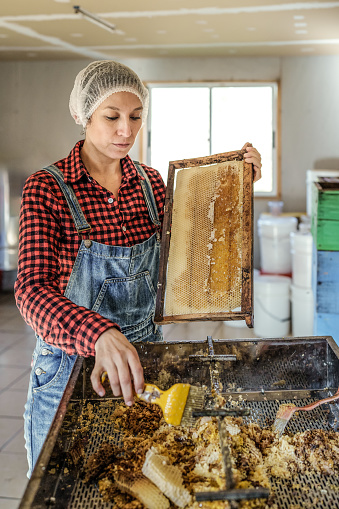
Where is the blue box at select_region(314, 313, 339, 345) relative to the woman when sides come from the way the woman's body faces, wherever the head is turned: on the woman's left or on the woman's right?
on the woman's left

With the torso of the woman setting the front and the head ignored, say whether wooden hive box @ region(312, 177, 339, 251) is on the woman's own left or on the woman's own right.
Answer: on the woman's own left

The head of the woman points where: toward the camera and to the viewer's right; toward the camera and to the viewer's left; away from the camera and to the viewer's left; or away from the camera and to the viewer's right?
toward the camera and to the viewer's right

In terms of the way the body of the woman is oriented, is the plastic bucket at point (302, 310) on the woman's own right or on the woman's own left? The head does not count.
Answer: on the woman's own left

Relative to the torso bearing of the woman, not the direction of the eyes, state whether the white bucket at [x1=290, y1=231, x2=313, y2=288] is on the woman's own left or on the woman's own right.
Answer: on the woman's own left
